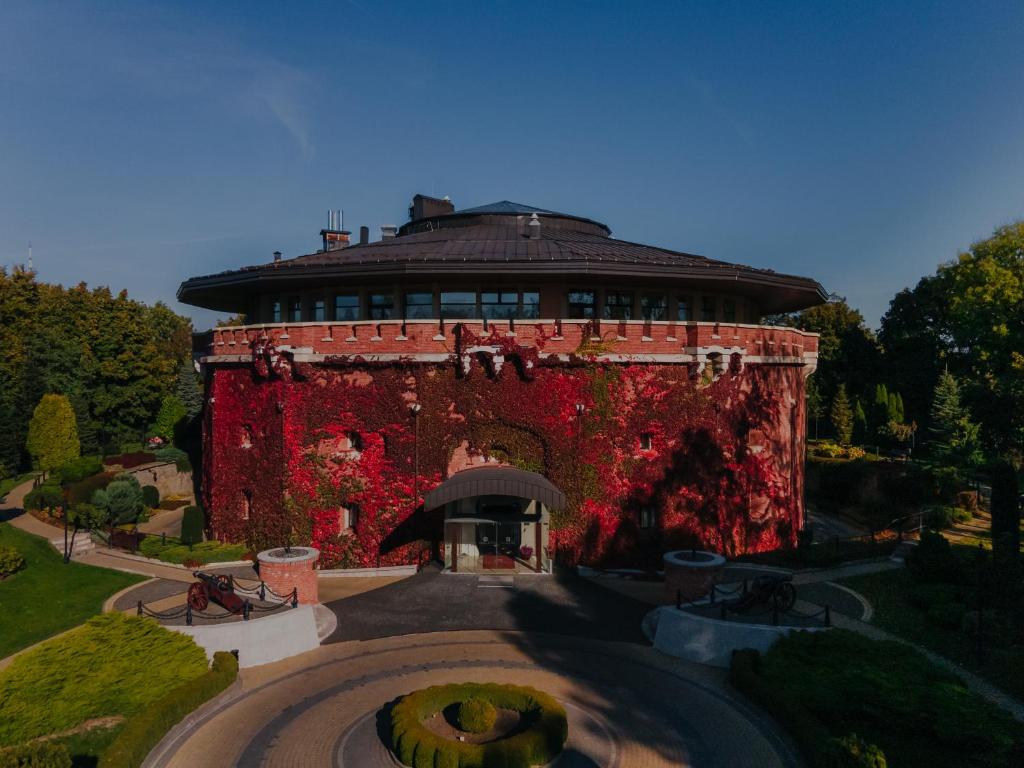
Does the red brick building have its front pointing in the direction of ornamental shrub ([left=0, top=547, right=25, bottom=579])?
no

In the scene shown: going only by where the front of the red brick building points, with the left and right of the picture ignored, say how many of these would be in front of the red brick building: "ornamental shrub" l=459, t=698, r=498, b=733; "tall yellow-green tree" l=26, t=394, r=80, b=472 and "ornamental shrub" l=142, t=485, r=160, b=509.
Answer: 1

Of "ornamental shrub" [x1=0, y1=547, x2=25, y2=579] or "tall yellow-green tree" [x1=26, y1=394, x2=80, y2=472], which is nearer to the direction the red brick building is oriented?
the ornamental shrub

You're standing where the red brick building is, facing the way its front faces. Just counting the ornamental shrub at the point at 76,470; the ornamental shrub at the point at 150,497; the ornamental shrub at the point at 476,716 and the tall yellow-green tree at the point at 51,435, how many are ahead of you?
1

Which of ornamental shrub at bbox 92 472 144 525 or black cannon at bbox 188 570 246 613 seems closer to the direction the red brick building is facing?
the black cannon

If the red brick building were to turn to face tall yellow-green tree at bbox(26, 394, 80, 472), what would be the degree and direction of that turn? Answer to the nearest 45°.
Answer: approximately 135° to its right

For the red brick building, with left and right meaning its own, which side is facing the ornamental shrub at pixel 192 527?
right

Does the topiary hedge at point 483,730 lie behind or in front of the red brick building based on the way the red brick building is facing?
in front

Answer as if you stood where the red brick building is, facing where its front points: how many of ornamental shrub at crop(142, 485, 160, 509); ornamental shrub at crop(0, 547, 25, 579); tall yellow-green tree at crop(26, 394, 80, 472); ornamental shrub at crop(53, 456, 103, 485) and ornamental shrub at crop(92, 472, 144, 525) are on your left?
0

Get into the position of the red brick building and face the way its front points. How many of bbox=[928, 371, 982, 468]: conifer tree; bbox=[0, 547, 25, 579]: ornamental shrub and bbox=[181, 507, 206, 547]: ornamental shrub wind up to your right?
2

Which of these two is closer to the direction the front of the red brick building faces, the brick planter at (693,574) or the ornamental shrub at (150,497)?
the brick planter

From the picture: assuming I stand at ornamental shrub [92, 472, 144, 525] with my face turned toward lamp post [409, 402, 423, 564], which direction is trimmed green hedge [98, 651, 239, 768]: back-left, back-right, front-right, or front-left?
front-right

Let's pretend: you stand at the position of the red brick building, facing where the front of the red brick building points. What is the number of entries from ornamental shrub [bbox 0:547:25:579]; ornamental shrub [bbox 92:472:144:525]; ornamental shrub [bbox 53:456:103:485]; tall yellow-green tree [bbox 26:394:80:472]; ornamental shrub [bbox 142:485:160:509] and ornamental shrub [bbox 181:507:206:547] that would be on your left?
0

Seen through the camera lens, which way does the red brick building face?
facing the viewer

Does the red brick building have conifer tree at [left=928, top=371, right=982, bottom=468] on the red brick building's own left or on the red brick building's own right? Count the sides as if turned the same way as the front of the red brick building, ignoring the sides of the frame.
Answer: on the red brick building's own left

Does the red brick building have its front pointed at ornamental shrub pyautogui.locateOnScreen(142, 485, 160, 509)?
no

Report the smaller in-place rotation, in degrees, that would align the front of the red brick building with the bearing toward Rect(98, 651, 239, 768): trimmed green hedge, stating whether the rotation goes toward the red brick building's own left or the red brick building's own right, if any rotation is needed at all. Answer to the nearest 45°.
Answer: approximately 45° to the red brick building's own right

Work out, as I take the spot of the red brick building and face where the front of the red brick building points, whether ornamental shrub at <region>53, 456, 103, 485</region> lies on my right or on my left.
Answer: on my right

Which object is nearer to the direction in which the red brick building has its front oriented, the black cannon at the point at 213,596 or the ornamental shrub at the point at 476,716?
the ornamental shrub
